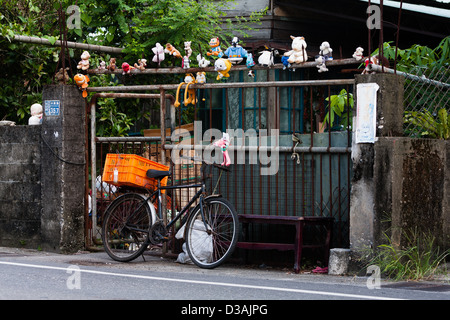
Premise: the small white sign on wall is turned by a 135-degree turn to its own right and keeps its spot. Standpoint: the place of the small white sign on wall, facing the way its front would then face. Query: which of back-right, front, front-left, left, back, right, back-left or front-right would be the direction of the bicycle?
front-left

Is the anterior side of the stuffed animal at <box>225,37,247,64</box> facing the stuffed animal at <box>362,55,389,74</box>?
no

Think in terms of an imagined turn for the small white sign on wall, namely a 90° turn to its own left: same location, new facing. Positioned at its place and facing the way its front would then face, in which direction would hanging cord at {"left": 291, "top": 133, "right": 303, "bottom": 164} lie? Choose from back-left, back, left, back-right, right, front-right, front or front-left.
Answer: back-left

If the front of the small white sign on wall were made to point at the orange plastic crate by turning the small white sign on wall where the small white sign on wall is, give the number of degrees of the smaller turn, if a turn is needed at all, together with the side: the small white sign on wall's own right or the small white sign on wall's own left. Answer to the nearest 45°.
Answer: approximately 90° to the small white sign on wall's own right

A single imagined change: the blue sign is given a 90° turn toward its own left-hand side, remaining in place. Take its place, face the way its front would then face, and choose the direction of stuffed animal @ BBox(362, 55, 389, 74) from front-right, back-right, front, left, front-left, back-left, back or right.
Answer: front-right

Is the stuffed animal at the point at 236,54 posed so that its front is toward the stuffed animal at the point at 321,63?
no

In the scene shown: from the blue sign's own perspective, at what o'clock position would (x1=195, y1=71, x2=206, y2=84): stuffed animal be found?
The stuffed animal is roughly at 10 o'clock from the blue sign.

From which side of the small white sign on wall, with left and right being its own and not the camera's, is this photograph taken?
front

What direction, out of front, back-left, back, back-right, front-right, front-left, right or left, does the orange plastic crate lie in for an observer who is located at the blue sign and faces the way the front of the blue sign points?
front-left

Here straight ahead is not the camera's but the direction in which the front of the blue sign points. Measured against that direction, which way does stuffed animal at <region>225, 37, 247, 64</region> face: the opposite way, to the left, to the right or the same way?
the same way

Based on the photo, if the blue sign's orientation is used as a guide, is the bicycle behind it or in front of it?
in front

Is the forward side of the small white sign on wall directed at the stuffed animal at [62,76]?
no

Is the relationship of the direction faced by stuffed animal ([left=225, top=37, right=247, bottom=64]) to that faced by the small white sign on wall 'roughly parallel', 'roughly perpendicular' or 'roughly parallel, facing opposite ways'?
roughly parallel

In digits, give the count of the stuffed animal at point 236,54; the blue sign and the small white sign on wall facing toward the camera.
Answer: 3

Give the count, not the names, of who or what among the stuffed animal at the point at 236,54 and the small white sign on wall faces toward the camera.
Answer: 2

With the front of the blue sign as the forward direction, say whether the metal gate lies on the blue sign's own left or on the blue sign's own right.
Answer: on the blue sign's own left

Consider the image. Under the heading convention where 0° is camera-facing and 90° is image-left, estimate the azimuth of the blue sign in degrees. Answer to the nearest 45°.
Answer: approximately 0°

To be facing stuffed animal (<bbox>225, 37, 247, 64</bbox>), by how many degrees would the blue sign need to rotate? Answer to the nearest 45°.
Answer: approximately 45° to its left

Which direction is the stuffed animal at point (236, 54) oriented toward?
toward the camera

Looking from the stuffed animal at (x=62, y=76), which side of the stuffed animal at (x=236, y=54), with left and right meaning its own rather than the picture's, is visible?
right
